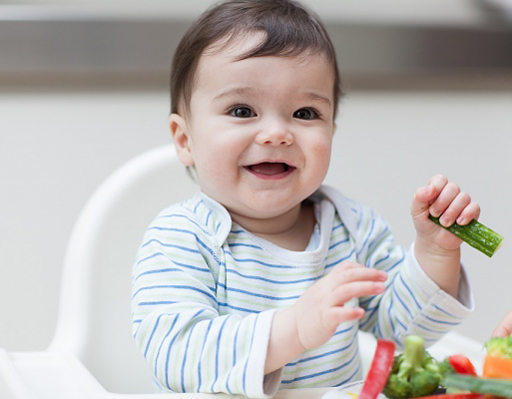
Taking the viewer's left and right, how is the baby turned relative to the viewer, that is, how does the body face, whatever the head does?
facing the viewer and to the right of the viewer
